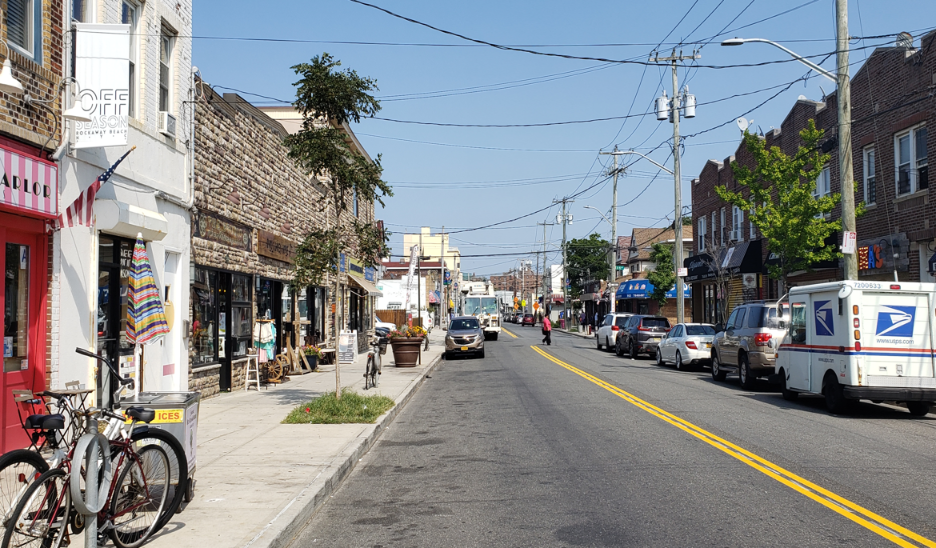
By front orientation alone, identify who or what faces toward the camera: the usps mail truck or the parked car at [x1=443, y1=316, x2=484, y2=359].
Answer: the parked car

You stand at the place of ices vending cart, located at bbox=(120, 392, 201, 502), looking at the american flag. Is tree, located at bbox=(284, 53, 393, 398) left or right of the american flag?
right

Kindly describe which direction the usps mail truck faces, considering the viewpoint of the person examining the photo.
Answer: facing away from the viewer and to the left of the viewer

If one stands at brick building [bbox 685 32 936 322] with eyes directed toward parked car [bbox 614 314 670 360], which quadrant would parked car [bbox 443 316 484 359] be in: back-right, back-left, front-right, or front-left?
front-left

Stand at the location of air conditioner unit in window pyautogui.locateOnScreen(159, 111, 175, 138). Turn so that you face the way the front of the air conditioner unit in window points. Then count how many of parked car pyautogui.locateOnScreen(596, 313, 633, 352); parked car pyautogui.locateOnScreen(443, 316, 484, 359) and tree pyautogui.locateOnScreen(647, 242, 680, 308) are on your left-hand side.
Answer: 3

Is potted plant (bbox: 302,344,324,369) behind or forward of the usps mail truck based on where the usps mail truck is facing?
forward

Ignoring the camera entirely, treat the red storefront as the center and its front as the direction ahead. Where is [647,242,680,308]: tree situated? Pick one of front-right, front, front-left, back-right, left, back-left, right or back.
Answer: left

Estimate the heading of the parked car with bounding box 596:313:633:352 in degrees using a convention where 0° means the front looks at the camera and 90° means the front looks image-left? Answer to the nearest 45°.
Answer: approximately 135°

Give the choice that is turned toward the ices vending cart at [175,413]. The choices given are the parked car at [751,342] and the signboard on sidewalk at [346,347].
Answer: the signboard on sidewalk

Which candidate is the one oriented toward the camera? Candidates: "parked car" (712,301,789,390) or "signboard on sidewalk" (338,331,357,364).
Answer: the signboard on sidewalk

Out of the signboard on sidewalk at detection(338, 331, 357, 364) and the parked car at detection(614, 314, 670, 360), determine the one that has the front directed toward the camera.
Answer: the signboard on sidewalk

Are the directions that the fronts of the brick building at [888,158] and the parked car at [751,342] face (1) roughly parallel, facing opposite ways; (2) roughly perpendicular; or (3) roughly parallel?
roughly perpendicular

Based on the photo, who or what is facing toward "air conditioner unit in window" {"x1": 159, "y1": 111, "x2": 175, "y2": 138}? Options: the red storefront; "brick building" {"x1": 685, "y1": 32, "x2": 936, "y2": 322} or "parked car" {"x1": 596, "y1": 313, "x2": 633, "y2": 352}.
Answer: the brick building

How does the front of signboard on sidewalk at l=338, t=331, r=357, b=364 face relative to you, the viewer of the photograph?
facing the viewer

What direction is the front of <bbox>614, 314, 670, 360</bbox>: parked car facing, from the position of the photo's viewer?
facing away from the viewer and to the left of the viewer

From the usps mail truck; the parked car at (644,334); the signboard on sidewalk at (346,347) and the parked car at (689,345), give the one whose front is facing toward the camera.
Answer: the signboard on sidewalk
